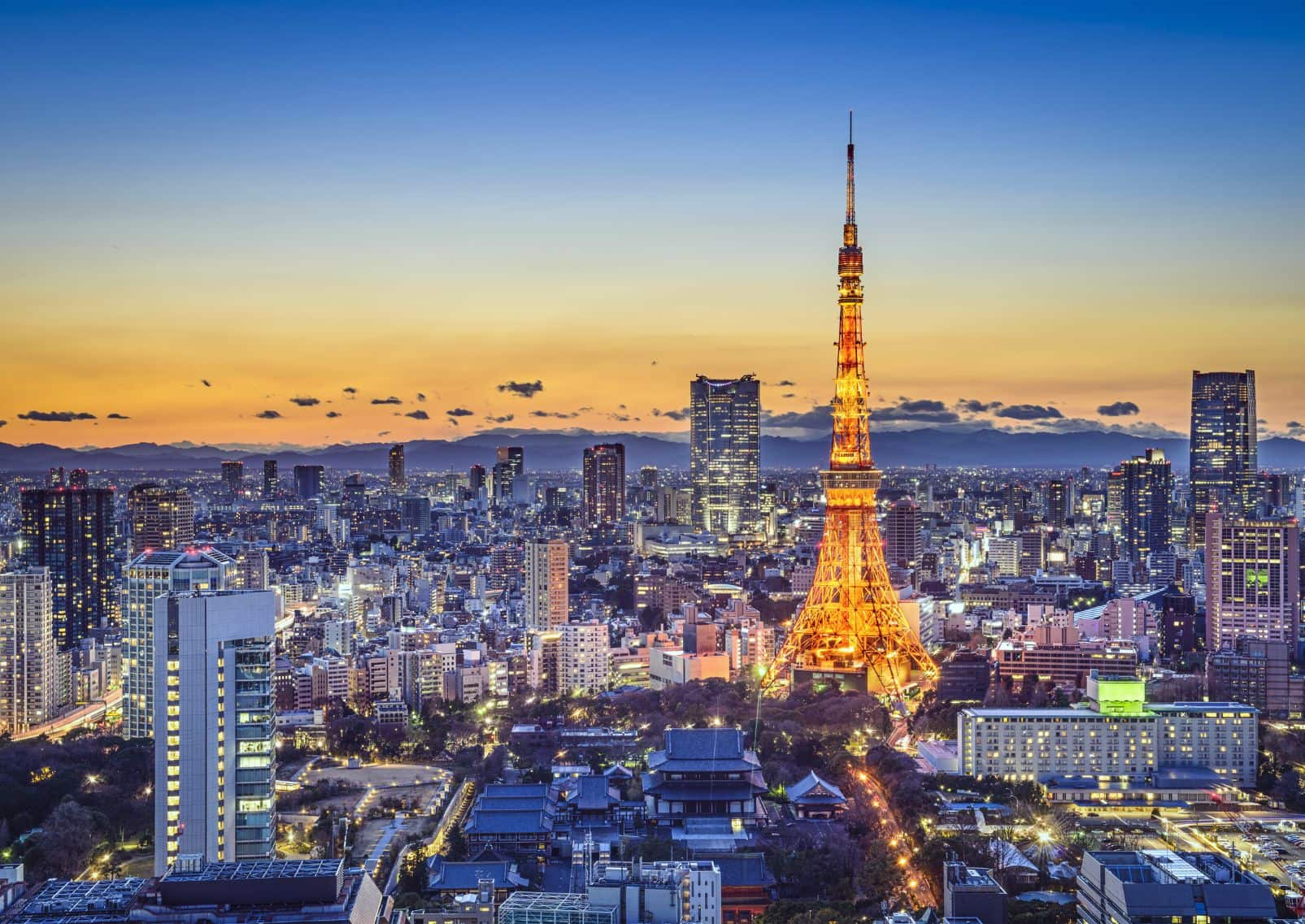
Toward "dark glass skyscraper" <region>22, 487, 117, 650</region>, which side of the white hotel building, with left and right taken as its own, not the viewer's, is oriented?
right

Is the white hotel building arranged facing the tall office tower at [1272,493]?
no

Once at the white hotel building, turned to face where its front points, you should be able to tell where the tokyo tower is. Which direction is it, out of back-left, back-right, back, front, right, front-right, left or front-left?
back-right

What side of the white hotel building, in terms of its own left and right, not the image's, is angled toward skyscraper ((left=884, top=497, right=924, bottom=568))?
back

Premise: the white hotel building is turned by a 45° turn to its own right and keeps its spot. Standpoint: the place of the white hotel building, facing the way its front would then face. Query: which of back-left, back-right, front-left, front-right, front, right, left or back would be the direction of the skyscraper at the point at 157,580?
front

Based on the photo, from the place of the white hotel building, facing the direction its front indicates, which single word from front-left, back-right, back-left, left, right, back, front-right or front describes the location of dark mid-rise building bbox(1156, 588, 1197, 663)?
back

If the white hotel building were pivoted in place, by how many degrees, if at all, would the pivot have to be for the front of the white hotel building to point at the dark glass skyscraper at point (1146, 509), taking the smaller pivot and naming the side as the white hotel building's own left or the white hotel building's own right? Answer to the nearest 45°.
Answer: approximately 180°

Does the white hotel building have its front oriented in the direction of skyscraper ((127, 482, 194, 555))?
no

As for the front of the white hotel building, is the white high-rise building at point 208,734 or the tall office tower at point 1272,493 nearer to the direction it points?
the white high-rise building

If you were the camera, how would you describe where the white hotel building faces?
facing the viewer

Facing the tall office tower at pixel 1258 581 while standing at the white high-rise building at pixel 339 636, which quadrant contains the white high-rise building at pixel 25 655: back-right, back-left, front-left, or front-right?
back-right

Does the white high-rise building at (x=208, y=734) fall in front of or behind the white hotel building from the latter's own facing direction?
in front

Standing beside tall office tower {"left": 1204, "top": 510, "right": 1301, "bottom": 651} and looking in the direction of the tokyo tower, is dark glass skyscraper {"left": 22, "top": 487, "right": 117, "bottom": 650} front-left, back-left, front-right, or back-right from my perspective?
front-right

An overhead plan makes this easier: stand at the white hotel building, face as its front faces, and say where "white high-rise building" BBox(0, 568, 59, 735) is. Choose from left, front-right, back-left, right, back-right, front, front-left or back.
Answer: right

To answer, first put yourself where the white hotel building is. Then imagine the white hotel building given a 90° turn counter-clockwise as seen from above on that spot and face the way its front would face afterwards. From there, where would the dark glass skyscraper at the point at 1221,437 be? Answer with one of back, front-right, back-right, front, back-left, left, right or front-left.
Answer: left

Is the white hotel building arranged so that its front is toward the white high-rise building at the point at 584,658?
no

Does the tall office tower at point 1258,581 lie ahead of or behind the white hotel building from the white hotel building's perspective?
behind
